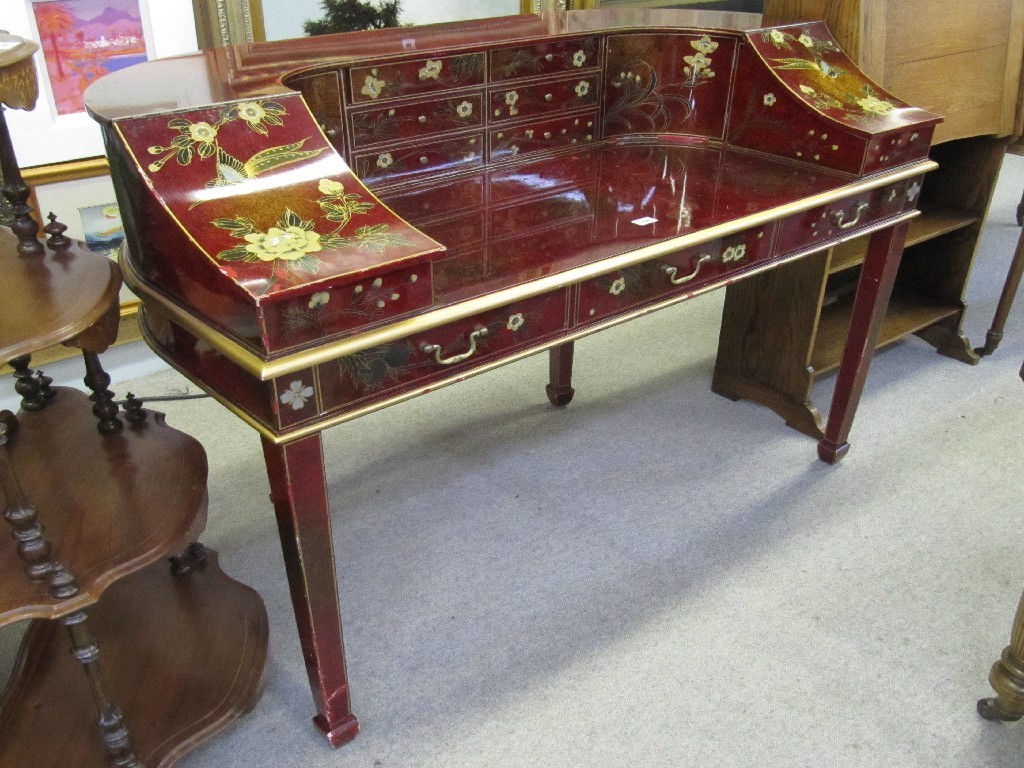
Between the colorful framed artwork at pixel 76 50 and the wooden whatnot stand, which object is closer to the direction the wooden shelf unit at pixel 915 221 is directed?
the wooden whatnot stand

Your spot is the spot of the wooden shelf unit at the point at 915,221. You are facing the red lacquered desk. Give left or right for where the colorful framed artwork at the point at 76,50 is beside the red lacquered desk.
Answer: right

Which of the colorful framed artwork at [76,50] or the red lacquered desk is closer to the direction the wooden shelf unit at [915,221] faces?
the red lacquered desk

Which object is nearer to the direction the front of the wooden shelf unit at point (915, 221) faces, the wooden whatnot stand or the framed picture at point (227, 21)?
the wooden whatnot stand

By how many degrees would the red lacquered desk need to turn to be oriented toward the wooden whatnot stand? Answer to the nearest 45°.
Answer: approximately 90° to its right

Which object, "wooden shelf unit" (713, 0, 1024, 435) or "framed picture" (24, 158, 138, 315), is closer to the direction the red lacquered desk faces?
the wooden shelf unit

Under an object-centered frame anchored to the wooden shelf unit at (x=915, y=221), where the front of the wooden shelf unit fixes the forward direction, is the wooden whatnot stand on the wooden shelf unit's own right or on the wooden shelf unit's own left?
on the wooden shelf unit's own right

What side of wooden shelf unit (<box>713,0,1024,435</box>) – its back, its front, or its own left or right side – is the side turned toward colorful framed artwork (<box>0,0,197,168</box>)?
right

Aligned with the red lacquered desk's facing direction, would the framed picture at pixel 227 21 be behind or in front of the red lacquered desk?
behind

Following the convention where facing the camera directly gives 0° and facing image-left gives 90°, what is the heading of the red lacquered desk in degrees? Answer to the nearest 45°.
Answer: approximately 315°
